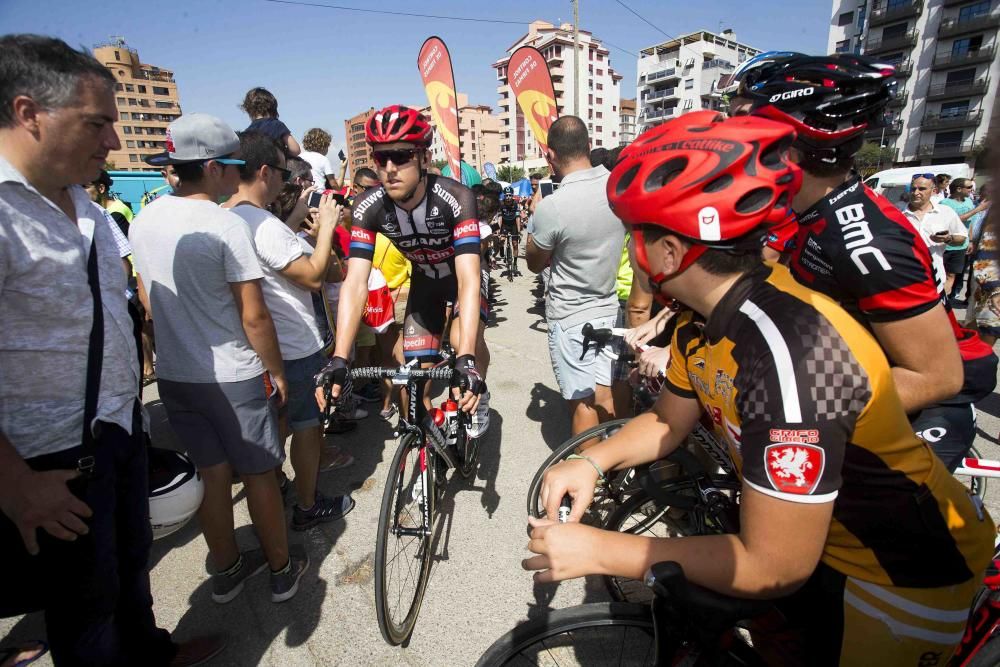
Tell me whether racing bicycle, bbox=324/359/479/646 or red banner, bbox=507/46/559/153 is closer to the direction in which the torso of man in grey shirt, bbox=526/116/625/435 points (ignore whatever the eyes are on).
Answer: the red banner

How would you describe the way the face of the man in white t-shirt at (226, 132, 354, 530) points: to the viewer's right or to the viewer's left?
to the viewer's right

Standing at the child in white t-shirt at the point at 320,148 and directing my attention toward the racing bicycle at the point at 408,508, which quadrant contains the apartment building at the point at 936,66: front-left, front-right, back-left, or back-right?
back-left

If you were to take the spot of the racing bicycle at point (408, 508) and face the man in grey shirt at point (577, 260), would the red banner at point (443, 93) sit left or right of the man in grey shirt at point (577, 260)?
left

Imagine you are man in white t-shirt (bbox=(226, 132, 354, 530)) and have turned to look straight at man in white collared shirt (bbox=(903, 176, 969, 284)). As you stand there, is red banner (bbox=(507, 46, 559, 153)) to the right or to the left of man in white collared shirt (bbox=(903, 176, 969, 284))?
left

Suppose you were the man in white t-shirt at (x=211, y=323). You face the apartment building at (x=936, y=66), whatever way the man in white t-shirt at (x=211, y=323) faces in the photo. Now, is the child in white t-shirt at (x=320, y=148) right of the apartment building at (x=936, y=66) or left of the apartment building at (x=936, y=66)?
left

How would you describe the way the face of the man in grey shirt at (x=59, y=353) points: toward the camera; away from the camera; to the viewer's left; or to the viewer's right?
to the viewer's right

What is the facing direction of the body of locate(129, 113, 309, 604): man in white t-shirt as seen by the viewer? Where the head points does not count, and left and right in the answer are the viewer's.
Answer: facing away from the viewer and to the right of the viewer
